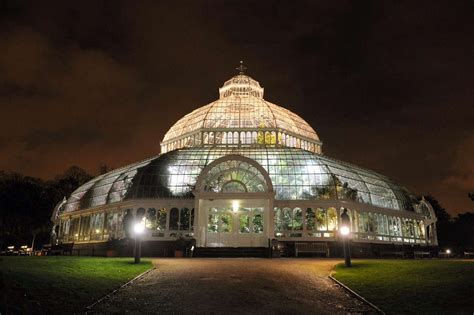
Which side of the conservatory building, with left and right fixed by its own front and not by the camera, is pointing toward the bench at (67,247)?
right

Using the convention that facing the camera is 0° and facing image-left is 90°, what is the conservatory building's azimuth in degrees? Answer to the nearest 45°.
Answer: approximately 0°

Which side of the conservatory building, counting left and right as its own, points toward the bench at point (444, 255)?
left
